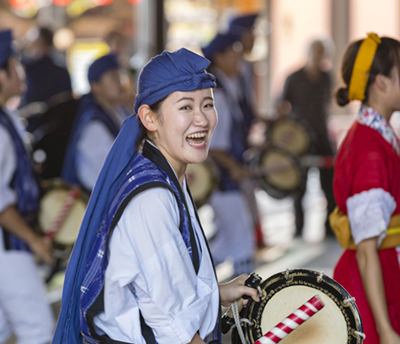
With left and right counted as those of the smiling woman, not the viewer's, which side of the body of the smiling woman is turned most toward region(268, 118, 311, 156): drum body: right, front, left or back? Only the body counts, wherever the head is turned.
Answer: left

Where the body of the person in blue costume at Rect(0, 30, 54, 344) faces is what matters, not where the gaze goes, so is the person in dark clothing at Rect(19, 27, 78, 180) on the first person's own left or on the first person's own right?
on the first person's own left

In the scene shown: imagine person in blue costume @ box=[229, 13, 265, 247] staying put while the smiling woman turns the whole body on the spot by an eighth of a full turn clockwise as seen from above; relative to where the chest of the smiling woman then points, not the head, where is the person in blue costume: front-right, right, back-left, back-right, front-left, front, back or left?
back-left

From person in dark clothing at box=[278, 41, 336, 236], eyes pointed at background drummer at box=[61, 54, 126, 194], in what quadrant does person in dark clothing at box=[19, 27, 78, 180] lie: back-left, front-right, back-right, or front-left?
front-right

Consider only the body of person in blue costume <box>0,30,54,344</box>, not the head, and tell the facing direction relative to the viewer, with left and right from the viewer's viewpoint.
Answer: facing to the right of the viewer

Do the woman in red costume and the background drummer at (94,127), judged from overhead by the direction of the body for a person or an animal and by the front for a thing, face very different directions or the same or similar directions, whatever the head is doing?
same or similar directions

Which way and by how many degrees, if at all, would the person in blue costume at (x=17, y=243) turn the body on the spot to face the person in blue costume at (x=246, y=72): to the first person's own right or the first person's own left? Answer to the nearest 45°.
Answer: approximately 45° to the first person's own left

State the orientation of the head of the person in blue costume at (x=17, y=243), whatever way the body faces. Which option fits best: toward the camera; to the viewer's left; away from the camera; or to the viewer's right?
to the viewer's right
